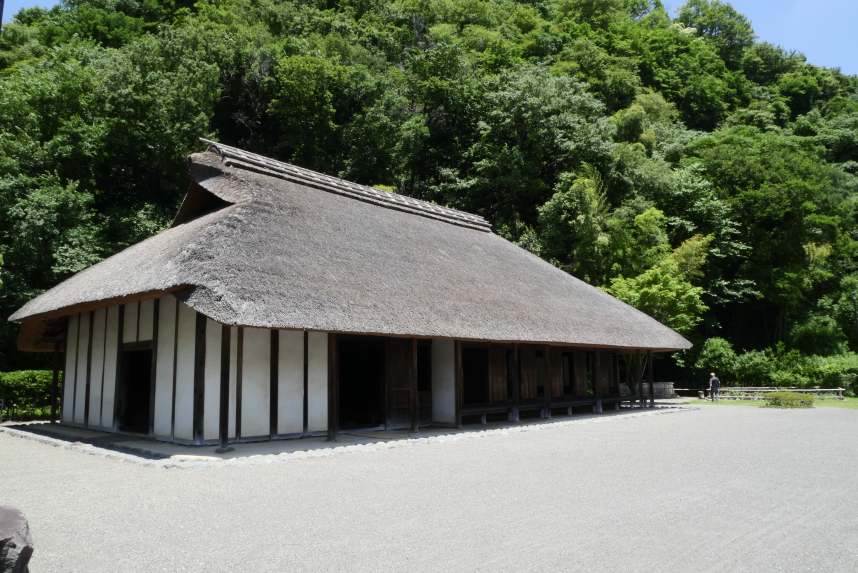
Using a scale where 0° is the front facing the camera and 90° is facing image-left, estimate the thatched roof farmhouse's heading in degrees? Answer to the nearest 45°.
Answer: approximately 315°

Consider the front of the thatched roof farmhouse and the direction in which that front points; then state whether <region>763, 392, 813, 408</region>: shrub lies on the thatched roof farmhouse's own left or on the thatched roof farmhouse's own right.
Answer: on the thatched roof farmhouse's own left

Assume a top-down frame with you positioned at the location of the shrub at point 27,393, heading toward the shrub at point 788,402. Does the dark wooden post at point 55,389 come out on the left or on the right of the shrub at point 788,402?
right
